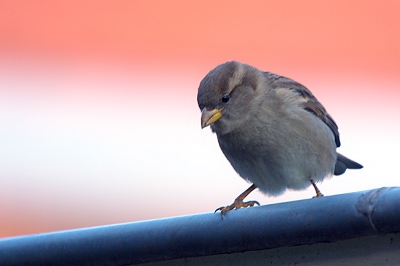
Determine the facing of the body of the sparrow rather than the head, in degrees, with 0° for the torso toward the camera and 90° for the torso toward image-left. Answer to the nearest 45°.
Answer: approximately 45°
